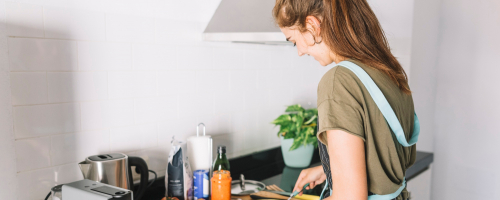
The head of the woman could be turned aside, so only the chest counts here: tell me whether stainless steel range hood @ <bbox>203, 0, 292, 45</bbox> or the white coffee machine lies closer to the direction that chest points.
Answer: the stainless steel range hood

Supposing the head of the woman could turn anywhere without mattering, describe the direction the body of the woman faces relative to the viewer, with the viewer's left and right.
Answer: facing away from the viewer and to the left of the viewer

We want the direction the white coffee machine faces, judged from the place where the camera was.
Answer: facing the viewer and to the right of the viewer

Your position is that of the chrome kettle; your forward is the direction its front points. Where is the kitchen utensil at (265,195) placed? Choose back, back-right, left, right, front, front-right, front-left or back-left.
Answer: back

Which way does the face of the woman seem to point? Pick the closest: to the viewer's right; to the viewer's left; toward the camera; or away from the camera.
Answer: to the viewer's left

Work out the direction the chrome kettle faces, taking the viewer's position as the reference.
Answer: facing to the left of the viewer

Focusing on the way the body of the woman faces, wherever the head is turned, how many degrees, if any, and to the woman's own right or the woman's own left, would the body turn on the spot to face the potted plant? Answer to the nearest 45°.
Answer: approximately 45° to the woman's own right

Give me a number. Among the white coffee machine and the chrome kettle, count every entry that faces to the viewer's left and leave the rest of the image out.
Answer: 1

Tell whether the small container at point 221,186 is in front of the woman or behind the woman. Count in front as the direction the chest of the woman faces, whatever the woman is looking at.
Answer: in front

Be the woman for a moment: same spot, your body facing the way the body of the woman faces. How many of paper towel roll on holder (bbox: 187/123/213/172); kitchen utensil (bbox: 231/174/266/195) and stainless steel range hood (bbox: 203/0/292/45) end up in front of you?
3

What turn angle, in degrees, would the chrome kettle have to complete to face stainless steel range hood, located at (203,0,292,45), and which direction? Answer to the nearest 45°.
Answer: approximately 135° to its right
